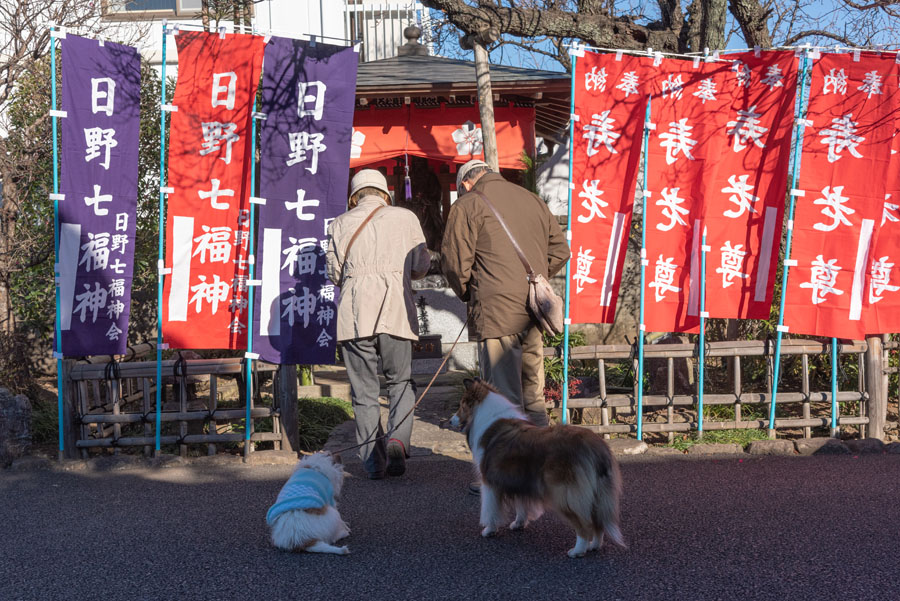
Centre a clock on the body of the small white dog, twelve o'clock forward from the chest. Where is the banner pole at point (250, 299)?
The banner pole is roughly at 10 o'clock from the small white dog.

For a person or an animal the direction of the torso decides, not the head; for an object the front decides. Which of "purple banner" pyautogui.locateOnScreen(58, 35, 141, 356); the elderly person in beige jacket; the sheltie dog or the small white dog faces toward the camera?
the purple banner

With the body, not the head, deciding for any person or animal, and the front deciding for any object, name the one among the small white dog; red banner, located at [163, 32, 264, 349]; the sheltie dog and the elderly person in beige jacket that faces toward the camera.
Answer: the red banner

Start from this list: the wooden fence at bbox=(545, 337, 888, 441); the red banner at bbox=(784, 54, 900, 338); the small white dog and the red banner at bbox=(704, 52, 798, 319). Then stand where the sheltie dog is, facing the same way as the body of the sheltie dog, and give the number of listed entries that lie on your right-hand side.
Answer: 3

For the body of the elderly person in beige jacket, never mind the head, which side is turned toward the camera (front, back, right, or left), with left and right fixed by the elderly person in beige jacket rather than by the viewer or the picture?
back

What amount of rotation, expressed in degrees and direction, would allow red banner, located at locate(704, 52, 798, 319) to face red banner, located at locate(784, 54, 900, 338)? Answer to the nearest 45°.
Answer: approximately 90° to its left

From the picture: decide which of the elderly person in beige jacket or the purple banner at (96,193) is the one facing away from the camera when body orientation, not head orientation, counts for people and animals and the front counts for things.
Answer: the elderly person in beige jacket

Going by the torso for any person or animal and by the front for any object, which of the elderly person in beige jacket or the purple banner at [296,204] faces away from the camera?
the elderly person in beige jacket

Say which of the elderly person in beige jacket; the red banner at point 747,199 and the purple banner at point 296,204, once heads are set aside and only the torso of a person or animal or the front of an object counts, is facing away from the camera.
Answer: the elderly person in beige jacket

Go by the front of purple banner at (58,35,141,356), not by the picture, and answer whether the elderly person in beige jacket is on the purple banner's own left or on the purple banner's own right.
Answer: on the purple banner's own left

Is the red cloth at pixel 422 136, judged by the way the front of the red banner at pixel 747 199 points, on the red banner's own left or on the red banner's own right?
on the red banner's own right

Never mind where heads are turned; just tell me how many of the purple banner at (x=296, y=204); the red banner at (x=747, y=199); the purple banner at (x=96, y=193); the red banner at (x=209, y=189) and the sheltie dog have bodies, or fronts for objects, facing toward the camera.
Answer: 4

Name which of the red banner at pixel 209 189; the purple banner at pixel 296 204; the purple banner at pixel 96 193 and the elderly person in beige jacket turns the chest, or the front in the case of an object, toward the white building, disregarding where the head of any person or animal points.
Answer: the elderly person in beige jacket

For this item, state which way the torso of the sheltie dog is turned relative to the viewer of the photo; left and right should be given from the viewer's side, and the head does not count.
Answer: facing away from the viewer and to the left of the viewer

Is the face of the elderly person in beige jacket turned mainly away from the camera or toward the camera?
away from the camera

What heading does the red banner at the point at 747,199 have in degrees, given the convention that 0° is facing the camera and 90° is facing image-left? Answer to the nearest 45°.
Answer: approximately 0°

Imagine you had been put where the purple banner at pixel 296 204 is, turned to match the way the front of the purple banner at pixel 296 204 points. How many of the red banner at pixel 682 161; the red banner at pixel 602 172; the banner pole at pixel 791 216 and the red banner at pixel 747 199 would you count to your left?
4

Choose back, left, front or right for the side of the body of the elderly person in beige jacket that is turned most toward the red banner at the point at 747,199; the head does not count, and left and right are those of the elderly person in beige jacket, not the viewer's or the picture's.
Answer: right

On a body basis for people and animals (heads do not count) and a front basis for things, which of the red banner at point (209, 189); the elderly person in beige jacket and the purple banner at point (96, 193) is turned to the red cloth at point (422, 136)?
the elderly person in beige jacket
